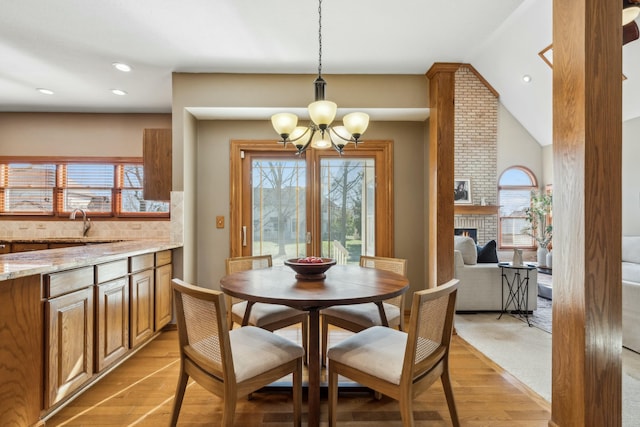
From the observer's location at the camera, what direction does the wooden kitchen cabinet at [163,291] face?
facing the viewer and to the right of the viewer

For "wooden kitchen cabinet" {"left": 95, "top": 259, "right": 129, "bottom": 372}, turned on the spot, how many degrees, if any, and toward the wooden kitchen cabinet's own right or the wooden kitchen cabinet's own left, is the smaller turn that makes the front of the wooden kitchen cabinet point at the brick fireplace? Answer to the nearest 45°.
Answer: approximately 45° to the wooden kitchen cabinet's own left

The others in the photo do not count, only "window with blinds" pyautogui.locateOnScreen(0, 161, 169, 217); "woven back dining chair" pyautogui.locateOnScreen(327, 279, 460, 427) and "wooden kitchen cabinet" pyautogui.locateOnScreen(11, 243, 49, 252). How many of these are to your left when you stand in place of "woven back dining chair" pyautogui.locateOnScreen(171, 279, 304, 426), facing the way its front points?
2

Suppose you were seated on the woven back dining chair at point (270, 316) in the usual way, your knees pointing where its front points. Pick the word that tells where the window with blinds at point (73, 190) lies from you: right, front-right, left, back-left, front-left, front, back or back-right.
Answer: back

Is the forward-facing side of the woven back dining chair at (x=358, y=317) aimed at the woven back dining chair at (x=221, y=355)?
yes

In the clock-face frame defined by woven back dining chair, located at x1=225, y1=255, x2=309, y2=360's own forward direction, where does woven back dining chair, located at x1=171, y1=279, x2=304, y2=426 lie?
woven back dining chair, located at x1=171, y1=279, x2=304, y2=426 is roughly at 2 o'clock from woven back dining chair, located at x1=225, y1=255, x2=309, y2=360.

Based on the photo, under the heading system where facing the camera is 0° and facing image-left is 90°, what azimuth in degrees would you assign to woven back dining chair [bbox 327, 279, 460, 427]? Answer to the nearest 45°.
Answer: approximately 135°

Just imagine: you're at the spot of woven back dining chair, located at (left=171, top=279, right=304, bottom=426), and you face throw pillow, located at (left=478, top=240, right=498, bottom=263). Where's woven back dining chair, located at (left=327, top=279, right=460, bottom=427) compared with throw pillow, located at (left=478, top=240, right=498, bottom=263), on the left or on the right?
right

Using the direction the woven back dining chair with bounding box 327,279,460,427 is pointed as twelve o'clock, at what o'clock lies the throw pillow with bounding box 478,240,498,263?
The throw pillow is roughly at 2 o'clock from the woven back dining chair.

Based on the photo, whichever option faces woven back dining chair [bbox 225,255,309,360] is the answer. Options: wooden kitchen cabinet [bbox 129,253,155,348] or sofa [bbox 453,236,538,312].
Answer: the wooden kitchen cabinet

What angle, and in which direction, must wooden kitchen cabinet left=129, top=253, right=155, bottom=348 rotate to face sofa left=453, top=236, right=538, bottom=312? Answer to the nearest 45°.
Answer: approximately 45° to its left

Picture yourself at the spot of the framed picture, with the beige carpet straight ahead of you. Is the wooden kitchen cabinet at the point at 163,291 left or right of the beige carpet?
right

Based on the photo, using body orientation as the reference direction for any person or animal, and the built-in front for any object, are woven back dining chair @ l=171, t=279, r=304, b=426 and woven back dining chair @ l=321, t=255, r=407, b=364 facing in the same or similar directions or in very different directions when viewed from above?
very different directions

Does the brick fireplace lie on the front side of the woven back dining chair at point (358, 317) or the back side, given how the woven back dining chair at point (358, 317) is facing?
on the back side

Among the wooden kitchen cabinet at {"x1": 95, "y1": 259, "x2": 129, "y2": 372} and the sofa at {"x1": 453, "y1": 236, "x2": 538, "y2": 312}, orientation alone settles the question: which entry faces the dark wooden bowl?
the wooden kitchen cabinet
